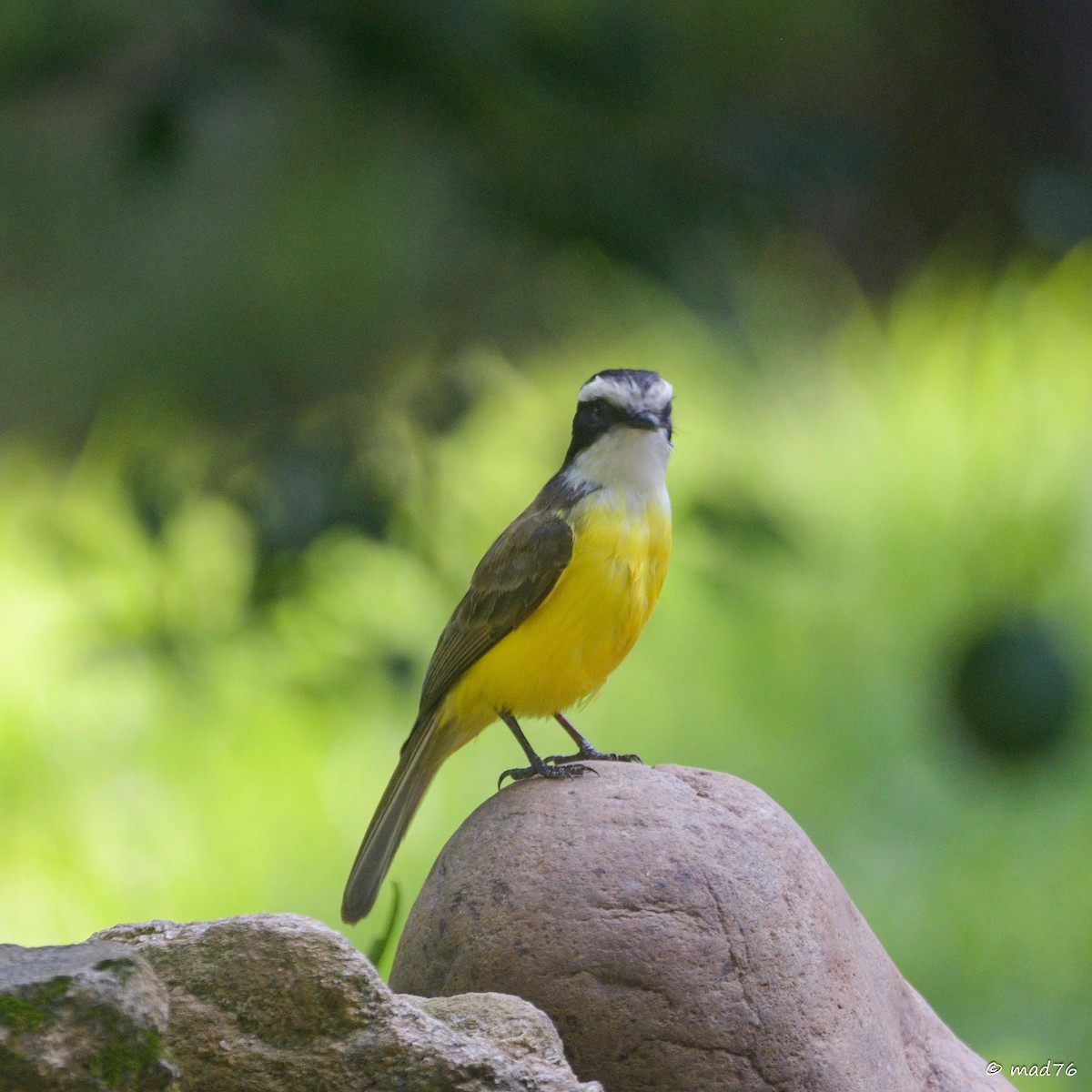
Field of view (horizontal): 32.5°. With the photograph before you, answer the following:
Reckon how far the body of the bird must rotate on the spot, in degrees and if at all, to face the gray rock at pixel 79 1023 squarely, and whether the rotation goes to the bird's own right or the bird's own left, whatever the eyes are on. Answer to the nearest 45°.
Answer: approximately 90° to the bird's own right

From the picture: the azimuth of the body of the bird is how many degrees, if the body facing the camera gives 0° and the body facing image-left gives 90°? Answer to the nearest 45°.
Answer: approximately 315°
